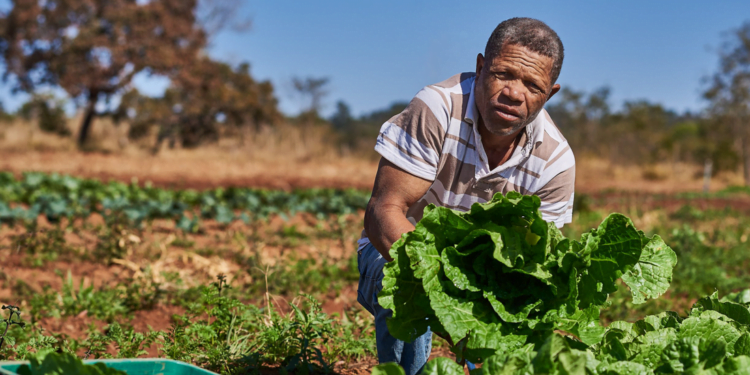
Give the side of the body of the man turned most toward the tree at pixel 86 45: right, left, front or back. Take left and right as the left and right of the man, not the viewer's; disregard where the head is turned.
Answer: back

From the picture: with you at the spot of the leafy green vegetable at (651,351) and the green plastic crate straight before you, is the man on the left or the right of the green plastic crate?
right

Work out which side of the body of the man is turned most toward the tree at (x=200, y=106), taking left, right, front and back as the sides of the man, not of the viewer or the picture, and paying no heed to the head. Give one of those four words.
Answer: back

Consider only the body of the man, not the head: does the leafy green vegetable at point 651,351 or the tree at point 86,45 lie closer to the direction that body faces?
the leafy green vegetable

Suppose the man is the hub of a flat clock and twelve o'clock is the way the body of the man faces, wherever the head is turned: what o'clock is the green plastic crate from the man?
The green plastic crate is roughly at 3 o'clock from the man.

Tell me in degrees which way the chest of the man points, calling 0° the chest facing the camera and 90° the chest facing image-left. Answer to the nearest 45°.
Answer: approximately 315°

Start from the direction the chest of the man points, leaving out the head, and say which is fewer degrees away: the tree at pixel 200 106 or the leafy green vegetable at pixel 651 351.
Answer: the leafy green vegetable
